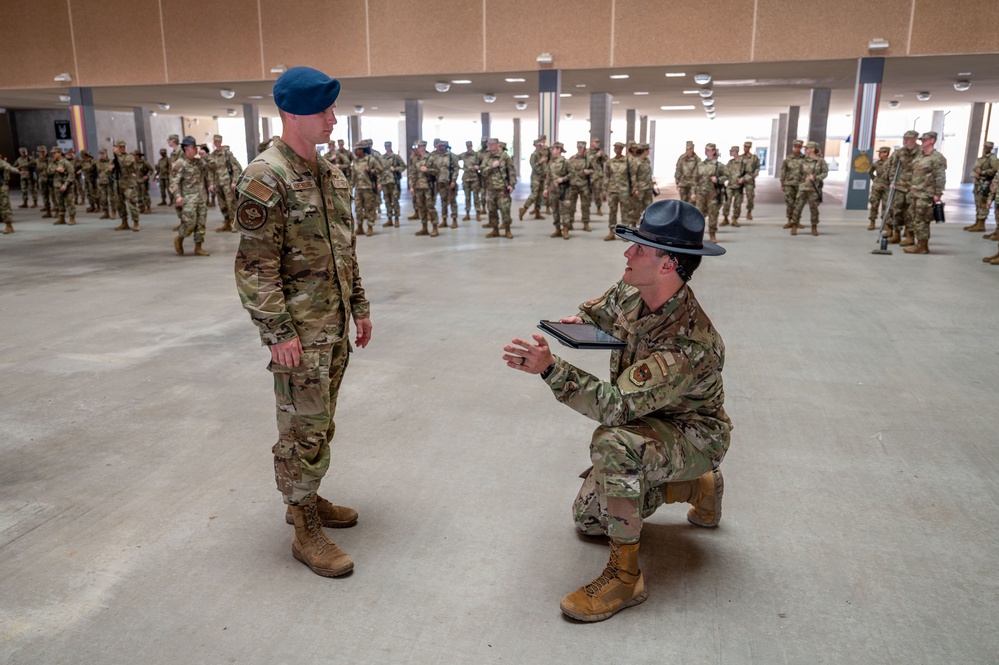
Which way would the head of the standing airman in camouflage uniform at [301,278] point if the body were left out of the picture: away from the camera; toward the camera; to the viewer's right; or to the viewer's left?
to the viewer's right

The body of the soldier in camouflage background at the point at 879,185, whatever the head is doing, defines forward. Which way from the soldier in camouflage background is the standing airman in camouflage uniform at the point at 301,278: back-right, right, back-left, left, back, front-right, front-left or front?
front-right

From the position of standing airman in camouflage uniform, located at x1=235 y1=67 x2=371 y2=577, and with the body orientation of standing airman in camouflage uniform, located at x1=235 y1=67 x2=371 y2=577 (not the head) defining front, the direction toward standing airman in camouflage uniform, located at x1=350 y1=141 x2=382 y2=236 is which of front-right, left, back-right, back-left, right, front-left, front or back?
back-left

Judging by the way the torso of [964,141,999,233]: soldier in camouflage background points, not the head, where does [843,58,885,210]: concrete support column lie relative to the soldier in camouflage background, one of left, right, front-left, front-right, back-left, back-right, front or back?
right

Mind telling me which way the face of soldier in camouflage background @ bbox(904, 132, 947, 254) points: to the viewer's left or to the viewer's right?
to the viewer's left

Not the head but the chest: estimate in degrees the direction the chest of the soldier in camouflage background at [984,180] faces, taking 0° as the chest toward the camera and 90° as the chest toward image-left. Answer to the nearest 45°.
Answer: approximately 45°

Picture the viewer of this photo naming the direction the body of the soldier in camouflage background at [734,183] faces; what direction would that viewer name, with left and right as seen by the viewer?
facing the viewer and to the left of the viewer

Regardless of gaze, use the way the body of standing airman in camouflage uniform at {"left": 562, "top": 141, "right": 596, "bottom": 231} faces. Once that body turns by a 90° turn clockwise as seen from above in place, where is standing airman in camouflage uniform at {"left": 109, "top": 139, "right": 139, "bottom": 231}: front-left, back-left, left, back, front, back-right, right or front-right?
front

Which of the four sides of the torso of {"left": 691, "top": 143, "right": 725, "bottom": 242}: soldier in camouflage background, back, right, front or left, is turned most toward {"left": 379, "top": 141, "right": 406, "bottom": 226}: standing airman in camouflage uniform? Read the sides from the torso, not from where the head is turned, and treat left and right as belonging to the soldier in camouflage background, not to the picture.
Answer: right

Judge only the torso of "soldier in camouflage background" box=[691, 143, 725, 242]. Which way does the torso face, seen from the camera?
toward the camera

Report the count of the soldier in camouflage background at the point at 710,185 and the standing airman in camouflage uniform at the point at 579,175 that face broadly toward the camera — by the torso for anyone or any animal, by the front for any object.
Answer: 2

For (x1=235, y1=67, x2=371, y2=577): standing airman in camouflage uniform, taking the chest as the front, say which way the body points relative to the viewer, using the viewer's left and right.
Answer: facing the viewer and to the right of the viewer

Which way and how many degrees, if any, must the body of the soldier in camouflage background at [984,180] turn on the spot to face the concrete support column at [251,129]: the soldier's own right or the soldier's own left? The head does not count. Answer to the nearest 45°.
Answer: approximately 45° to the soldier's own right

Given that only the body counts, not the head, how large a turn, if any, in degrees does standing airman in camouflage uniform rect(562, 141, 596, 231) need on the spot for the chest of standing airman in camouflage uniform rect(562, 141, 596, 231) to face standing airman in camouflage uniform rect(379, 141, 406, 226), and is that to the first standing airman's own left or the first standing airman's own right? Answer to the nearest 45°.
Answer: approximately 90° to the first standing airman's own right

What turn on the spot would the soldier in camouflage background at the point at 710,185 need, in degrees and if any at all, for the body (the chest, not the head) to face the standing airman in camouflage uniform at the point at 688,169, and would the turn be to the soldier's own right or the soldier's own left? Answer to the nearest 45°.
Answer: approximately 135° to the soldier's own right
